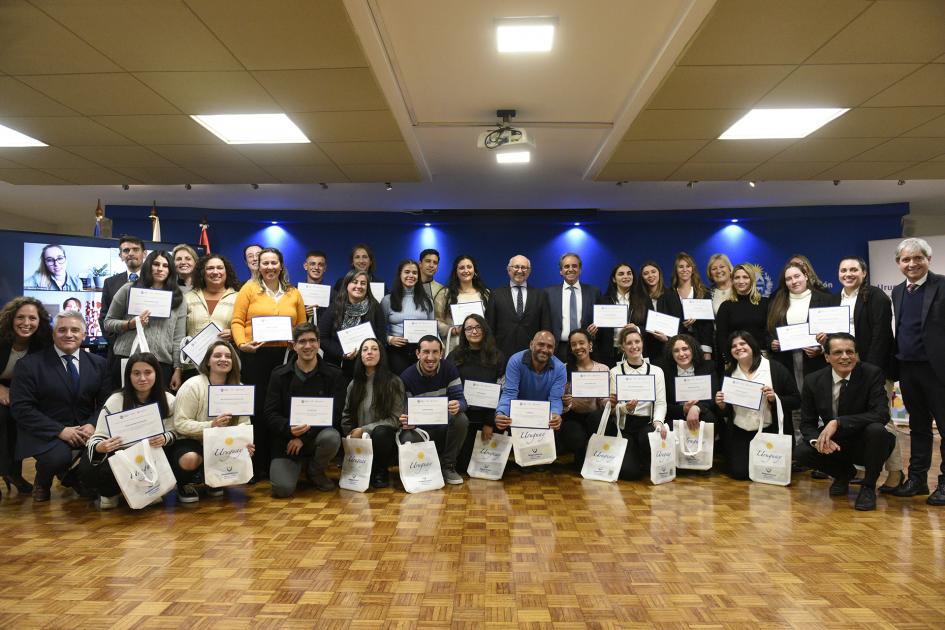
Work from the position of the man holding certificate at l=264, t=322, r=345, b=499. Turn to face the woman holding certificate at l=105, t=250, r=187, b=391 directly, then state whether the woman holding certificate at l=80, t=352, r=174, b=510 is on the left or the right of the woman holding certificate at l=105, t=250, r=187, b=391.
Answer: left

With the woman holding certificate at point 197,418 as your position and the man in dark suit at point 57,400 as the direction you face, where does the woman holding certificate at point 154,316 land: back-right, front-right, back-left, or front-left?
front-right

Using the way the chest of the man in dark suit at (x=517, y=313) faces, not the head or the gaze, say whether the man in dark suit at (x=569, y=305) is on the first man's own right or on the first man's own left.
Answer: on the first man's own left

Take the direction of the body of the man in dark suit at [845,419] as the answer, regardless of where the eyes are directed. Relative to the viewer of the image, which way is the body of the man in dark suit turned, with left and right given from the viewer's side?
facing the viewer

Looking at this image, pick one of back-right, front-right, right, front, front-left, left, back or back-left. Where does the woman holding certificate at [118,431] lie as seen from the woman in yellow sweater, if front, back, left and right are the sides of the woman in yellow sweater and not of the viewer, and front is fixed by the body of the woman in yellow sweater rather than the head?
front-right

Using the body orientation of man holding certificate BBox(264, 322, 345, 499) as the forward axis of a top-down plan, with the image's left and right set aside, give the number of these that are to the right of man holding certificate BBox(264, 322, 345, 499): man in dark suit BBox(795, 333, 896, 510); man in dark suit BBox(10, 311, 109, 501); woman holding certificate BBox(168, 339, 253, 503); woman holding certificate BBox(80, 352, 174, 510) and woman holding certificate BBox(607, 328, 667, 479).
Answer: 3

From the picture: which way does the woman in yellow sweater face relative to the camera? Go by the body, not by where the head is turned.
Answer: toward the camera

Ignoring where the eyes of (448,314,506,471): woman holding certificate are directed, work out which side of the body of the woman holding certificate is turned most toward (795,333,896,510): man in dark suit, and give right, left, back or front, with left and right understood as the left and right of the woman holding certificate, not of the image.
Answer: left

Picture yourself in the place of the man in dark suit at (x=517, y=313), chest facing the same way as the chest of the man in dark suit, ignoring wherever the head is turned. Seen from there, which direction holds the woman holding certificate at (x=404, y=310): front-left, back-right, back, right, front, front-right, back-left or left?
right

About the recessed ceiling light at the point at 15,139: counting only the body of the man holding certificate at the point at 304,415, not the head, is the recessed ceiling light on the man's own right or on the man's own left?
on the man's own right

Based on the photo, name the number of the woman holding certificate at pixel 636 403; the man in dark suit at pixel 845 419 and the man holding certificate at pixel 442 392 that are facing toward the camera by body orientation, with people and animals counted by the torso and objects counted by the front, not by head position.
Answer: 3
